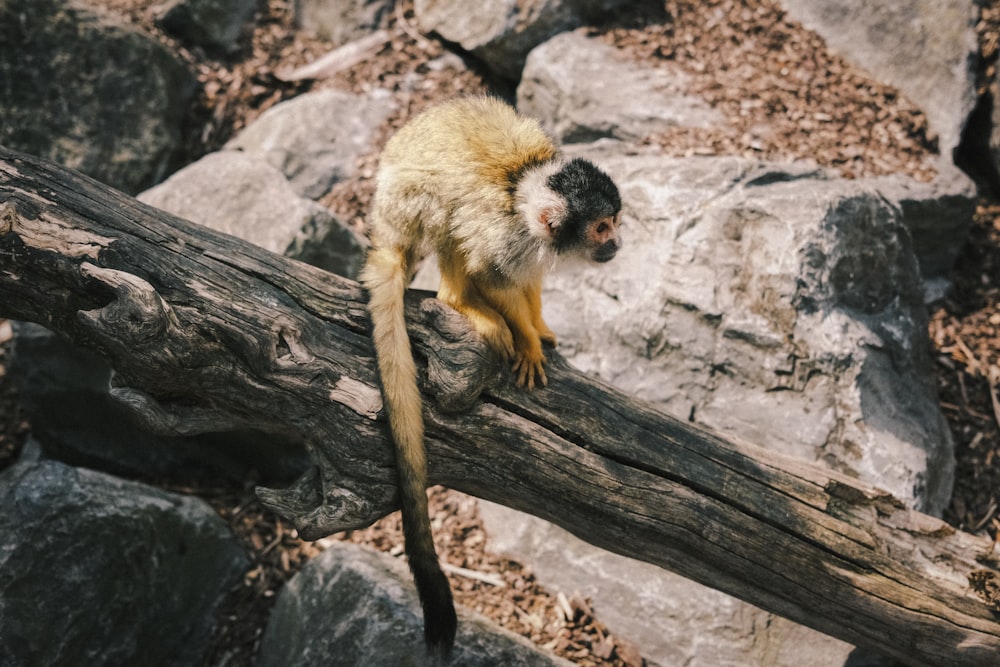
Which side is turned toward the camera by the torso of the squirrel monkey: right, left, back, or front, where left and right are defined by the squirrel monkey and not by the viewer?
right

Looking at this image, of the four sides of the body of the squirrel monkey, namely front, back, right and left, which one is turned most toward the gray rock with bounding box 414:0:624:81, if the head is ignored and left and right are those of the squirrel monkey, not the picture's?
left

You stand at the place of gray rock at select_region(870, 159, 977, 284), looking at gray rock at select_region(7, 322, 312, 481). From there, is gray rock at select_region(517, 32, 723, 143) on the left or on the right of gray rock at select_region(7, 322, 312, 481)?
right

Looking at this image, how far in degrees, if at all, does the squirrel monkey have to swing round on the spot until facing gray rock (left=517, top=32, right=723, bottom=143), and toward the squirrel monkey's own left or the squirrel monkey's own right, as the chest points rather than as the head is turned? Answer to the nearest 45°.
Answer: approximately 90° to the squirrel monkey's own left

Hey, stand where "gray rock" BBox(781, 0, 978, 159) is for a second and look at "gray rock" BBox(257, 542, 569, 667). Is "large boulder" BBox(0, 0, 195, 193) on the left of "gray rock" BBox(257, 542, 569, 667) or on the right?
right

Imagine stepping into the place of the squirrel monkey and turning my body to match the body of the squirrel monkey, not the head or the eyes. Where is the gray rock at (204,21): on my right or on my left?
on my left

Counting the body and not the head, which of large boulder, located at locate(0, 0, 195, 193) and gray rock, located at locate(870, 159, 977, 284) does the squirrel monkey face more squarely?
the gray rock
